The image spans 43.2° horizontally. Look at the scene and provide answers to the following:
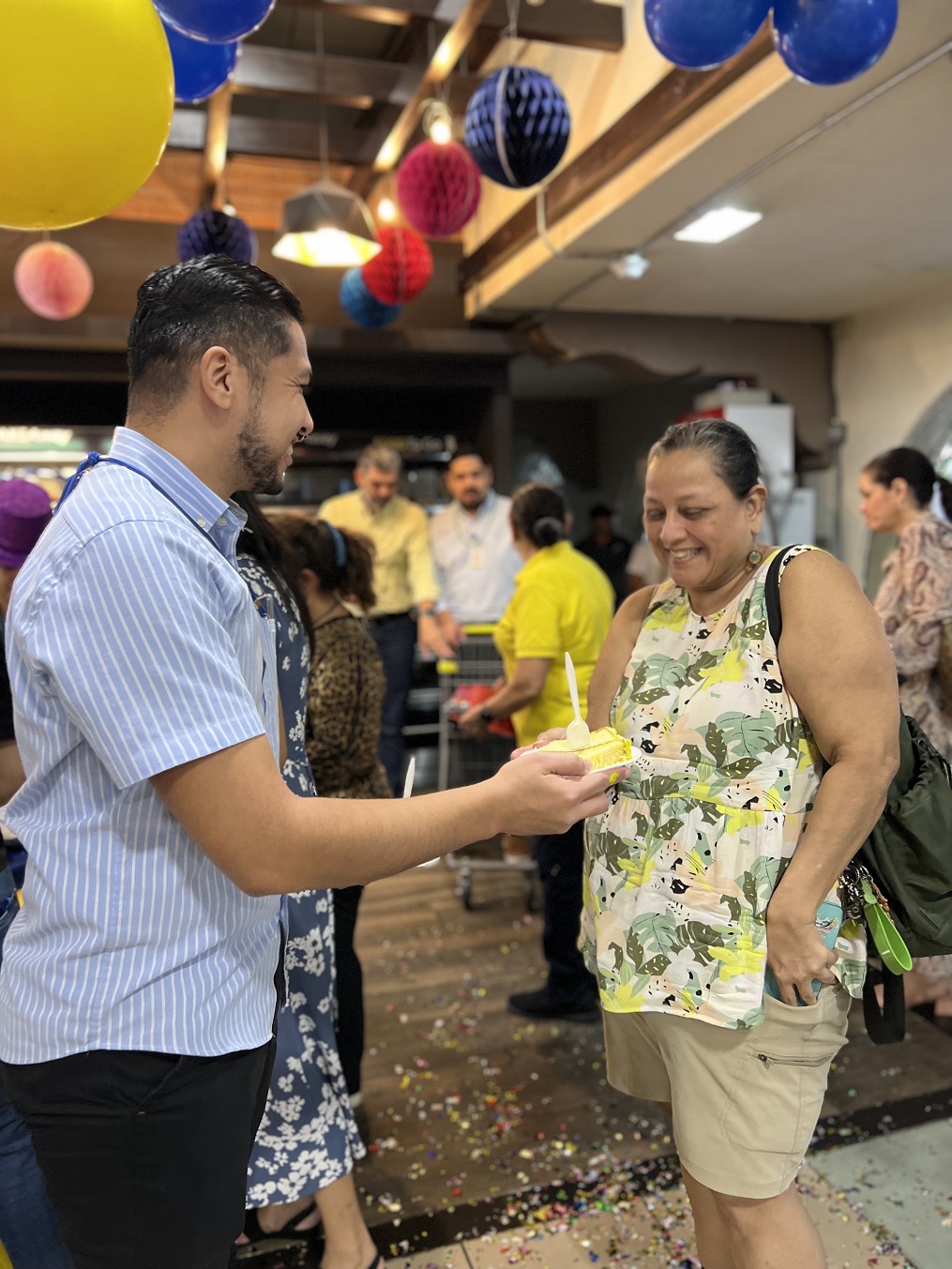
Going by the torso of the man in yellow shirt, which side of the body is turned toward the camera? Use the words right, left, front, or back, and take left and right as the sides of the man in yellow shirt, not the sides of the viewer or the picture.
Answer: front

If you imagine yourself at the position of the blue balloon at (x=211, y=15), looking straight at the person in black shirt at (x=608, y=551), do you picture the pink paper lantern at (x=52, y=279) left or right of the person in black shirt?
left

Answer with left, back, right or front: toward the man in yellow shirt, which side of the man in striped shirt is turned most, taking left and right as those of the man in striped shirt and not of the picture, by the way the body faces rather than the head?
left

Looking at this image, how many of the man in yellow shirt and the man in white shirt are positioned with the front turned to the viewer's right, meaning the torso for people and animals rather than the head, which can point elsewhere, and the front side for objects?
0

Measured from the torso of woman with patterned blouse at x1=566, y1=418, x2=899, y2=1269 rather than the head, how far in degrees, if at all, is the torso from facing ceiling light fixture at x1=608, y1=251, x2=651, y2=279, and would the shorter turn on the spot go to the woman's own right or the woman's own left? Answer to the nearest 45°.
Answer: approximately 135° to the woman's own right

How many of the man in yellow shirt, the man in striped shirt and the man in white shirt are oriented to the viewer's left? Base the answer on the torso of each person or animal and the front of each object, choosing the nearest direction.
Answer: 0

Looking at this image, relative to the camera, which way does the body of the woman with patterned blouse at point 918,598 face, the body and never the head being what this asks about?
to the viewer's left

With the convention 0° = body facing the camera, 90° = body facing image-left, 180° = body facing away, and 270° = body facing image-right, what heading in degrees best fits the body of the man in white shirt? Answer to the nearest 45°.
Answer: approximately 0°

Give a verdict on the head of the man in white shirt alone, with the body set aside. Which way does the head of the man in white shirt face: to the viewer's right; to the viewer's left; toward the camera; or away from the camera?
toward the camera

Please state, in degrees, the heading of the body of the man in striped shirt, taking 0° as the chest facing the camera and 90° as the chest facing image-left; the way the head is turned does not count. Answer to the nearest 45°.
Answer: approximately 270°

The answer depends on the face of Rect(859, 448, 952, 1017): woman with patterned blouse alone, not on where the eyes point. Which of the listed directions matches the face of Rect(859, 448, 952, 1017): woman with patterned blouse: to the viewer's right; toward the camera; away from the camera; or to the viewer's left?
to the viewer's left

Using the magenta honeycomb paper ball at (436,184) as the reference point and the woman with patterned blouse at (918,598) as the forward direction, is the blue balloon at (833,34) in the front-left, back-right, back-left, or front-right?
front-right

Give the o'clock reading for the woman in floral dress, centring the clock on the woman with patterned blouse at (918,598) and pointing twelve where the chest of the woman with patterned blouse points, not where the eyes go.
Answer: The woman in floral dress is roughly at 10 o'clock from the woman with patterned blouse.
